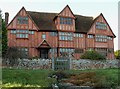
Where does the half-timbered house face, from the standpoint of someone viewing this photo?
facing the viewer

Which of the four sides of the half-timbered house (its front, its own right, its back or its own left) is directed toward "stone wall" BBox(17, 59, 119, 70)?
front

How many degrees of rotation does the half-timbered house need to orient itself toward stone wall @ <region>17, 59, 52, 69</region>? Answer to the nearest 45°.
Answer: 0° — it already faces it

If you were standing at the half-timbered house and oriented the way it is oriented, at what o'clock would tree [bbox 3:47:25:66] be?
The tree is roughly at 1 o'clock from the half-timbered house.
